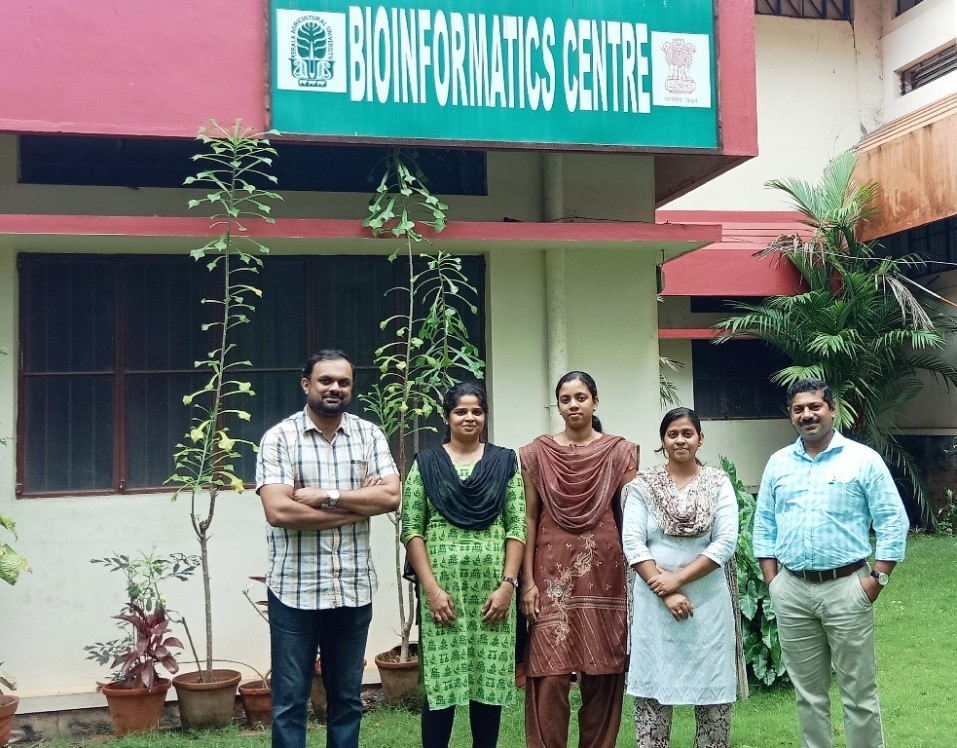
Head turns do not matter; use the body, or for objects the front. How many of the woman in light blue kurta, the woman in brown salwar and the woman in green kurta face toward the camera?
3

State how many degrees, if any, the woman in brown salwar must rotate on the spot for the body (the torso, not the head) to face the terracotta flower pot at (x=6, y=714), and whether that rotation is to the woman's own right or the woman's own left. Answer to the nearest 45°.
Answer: approximately 90° to the woman's own right

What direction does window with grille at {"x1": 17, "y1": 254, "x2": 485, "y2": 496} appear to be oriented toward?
toward the camera

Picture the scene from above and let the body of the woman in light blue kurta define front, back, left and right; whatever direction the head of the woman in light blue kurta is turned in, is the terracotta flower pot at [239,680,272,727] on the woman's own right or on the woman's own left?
on the woman's own right

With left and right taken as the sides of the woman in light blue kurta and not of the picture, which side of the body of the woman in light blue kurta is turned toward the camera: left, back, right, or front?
front

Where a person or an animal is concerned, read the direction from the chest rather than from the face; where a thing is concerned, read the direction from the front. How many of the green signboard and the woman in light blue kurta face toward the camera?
2

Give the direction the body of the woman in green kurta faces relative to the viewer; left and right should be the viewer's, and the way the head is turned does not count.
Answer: facing the viewer
